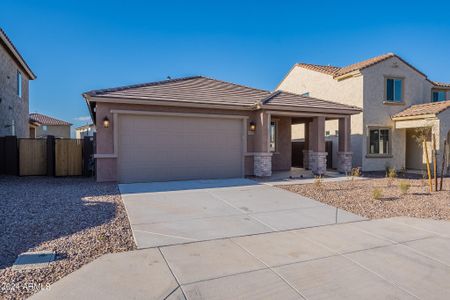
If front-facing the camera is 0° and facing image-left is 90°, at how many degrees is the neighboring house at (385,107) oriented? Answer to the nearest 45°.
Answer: approximately 315°

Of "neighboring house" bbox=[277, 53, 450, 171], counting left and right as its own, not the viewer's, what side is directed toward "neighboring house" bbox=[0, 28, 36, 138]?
right

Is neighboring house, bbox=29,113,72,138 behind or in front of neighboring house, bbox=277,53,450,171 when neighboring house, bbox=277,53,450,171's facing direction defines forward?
behind

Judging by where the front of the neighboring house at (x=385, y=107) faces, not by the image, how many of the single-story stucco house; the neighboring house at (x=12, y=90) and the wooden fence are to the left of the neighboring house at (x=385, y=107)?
0

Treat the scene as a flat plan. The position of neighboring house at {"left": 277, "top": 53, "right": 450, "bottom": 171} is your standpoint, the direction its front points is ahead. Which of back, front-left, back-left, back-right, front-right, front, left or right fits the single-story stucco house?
right

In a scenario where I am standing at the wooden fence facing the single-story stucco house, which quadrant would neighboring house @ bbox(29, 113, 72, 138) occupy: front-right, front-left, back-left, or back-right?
back-left

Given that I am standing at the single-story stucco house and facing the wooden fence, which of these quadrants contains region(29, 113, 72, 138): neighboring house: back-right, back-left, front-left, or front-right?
front-right
